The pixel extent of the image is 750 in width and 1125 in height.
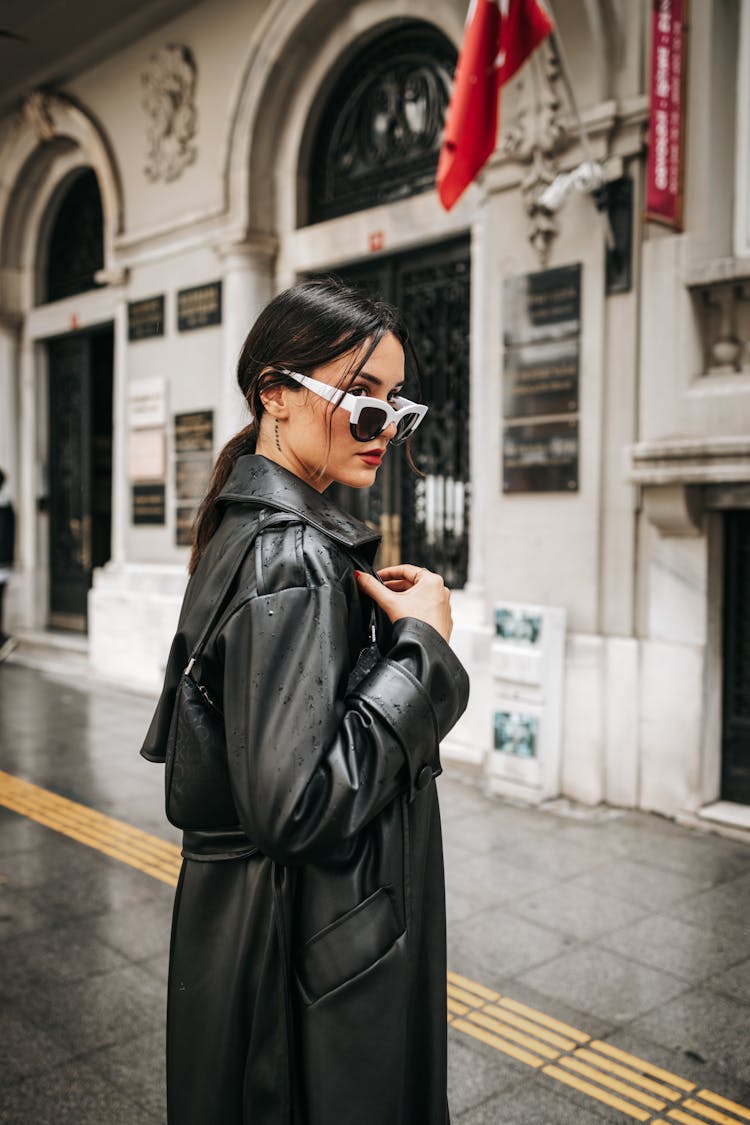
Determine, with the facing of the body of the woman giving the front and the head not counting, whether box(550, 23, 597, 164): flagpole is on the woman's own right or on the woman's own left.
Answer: on the woman's own left

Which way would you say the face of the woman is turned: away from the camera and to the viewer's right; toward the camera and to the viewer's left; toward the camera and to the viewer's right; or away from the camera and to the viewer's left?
toward the camera and to the viewer's right

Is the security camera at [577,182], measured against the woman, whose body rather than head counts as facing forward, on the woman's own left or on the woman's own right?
on the woman's own left

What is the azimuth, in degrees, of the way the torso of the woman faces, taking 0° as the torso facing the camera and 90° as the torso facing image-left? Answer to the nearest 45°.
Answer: approximately 270°

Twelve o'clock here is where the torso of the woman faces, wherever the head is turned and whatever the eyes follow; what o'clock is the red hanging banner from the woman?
The red hanging banner is roughly at 10 o'clock from the woman.

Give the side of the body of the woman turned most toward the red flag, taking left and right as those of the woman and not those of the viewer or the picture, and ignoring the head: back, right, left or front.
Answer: left
